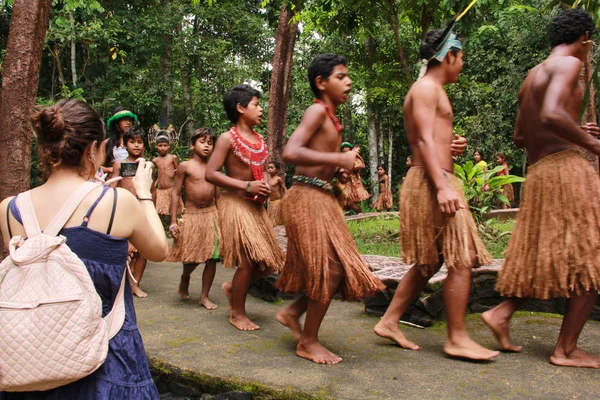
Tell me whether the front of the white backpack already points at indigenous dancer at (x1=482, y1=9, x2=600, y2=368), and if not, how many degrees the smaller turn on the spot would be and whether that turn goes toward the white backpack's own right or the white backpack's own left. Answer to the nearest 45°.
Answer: approximately 90° to the white backpack's own left

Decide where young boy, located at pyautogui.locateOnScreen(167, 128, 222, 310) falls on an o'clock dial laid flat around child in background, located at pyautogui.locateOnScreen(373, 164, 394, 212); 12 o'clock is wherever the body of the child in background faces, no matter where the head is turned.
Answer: The young boy is roughly at 11 o'clock from the child in background.

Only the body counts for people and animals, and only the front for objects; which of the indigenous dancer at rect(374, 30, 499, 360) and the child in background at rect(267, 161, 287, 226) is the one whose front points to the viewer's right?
the indigenous dancer

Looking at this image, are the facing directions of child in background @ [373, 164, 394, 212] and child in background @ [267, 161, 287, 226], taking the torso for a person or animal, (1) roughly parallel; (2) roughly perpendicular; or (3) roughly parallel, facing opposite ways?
roughly parallel

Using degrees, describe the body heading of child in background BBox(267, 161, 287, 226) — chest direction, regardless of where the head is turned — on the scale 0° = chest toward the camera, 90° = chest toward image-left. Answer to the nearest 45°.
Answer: approximately 45°

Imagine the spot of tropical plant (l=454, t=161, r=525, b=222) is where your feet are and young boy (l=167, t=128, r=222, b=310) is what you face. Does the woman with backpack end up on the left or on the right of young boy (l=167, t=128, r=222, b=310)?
left

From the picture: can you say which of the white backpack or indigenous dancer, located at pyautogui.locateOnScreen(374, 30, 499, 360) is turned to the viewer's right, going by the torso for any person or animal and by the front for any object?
the indigenous dancer

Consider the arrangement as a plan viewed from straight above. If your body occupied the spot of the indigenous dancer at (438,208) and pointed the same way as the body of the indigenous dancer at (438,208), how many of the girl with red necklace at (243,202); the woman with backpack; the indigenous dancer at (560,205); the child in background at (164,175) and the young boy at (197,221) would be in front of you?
1

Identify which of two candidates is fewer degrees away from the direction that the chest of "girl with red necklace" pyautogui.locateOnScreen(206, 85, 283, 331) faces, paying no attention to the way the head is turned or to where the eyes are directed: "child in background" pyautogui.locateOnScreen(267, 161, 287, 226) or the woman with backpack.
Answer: the woman with backpack

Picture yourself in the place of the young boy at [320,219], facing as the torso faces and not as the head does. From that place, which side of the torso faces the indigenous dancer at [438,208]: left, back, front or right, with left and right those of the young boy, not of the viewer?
front

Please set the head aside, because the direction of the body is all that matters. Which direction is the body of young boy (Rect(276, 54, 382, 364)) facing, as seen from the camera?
to the viewer's right
